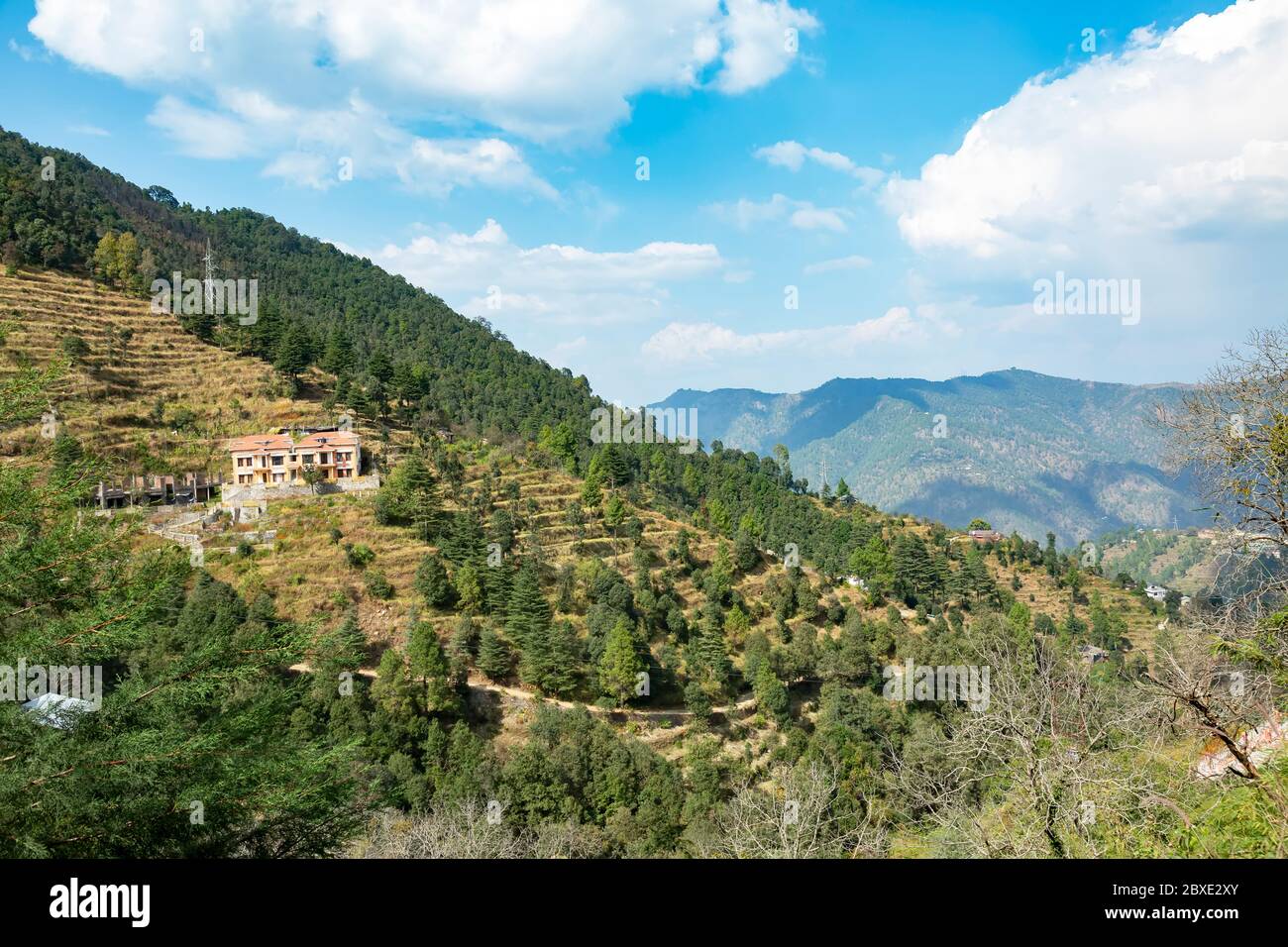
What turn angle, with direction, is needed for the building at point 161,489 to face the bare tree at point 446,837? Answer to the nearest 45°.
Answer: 0° — it already faces it

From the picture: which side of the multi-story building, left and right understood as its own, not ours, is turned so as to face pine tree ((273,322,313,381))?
back

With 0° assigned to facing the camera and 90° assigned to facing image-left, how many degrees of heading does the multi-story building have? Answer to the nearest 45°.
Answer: approximately 0°

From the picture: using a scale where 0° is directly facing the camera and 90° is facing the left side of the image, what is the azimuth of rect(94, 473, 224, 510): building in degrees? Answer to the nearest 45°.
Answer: approximately 0°

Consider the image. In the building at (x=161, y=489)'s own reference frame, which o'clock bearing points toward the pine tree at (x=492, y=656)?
The pine tree is roughly at 11 o'clock from the building.

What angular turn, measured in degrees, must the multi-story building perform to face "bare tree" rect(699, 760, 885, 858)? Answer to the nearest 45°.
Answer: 0° — it already faces it

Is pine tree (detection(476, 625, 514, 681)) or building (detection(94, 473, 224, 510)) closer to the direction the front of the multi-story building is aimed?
the pine tree

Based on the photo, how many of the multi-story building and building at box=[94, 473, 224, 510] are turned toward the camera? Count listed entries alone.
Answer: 2
